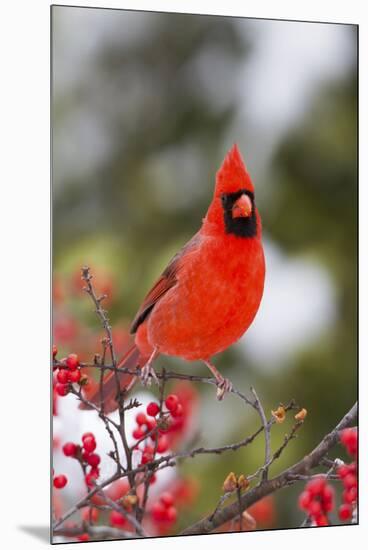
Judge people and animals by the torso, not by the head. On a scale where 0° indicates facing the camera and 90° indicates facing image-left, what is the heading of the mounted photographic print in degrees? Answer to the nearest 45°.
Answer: approximately 315°
